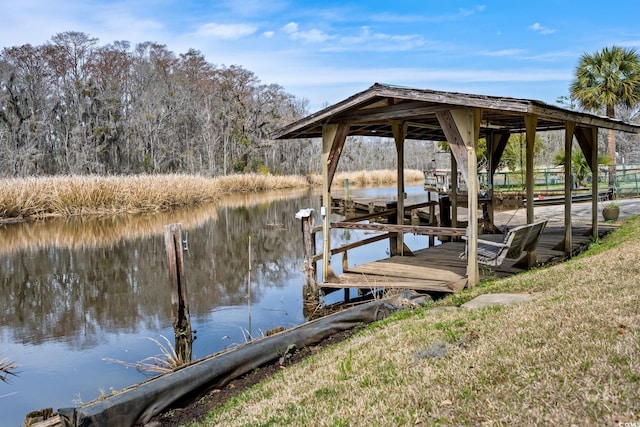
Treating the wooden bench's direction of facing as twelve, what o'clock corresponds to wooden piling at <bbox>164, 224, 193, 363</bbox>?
The wooden piling is roughly at 10 o'clock from the wooden bench.

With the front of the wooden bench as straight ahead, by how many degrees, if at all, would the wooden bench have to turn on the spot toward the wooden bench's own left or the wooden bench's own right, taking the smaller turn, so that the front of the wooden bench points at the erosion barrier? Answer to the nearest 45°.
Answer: approximately 90° to the wooden bench's own left

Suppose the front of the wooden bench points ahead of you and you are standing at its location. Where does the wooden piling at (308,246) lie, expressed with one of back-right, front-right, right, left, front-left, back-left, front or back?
front-left

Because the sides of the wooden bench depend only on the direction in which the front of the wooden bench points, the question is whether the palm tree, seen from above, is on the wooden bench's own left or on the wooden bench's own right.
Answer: on the wooden bench's own right

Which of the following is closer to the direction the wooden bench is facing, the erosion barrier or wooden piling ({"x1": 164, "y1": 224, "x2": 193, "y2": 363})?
the wooden piling

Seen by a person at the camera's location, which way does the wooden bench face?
facing away from the viewer and to the left of the viewer
